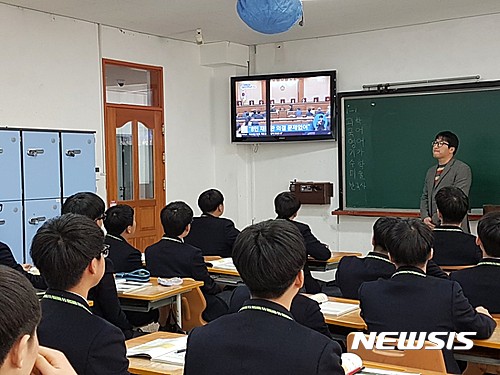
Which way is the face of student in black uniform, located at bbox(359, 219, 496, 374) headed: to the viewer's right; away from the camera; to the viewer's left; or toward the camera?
away from the camera

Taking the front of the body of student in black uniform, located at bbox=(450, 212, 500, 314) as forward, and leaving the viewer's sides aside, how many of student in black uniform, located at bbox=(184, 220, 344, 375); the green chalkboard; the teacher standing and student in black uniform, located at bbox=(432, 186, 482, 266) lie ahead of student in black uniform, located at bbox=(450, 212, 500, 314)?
3

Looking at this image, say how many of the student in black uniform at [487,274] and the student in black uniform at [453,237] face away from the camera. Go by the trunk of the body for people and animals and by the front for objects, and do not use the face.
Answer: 2

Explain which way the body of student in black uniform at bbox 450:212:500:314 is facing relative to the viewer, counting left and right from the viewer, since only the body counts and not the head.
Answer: facing away from the viewer

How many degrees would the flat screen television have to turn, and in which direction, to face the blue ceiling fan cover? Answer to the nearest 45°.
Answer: approximately 45° to its left

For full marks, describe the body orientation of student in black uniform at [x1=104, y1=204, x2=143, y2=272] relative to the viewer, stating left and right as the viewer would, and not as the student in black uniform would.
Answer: facing away from the viewer and to the right of the viewer

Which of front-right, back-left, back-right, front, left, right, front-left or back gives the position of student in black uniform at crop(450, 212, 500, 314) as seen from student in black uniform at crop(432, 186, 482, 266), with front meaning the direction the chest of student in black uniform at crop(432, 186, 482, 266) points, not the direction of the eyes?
back

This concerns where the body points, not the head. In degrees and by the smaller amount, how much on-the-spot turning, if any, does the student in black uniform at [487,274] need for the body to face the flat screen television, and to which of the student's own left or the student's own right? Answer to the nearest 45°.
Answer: approximately 45° to the student's own left

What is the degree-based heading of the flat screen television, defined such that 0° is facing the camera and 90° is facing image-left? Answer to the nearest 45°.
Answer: approximately 45°

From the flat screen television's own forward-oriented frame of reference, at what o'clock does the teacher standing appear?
The teacher standing is roughly at 9 o'clock from the flat screen television.

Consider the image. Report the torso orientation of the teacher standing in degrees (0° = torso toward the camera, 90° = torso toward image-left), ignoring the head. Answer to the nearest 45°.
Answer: approximately 45°

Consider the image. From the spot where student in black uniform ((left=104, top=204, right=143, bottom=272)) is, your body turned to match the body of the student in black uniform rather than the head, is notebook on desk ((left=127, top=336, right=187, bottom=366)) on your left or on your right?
on your right

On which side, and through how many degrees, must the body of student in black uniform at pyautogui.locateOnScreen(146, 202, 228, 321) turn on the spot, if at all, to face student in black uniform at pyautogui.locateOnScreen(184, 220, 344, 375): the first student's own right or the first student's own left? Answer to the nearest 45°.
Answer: approximately 135° to the first student's own right

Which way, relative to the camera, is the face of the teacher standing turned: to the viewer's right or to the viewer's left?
to the viewer's left

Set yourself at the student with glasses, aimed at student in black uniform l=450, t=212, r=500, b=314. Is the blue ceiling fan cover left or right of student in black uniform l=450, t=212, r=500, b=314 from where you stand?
left

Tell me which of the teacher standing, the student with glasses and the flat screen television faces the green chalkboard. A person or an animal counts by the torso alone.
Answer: the student with glasses

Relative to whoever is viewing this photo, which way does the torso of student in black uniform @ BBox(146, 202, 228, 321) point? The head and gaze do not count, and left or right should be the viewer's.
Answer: facing away from the viewer and to the right of the viewer
